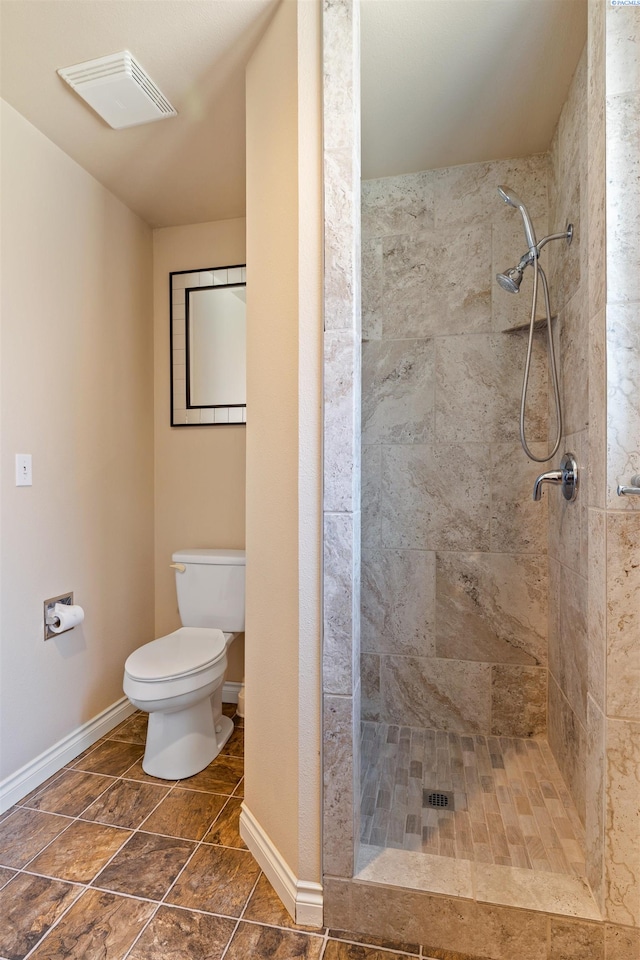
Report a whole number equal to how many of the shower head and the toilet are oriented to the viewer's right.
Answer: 0

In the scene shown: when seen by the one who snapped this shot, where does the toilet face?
facing the viewer and to the left of the viewer

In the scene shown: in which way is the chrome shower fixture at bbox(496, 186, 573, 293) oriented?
to the viewer's left

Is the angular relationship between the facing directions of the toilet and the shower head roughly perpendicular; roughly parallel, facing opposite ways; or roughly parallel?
roughly perpendicular

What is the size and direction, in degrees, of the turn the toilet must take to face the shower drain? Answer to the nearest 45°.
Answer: approximately 90° to its left

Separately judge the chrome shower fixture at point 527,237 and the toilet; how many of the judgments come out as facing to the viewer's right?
0

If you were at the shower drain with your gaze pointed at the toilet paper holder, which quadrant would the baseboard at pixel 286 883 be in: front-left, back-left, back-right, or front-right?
front-left

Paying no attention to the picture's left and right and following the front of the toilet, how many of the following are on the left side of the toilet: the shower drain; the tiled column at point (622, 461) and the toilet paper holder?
2

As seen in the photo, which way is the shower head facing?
to the viewer's left
